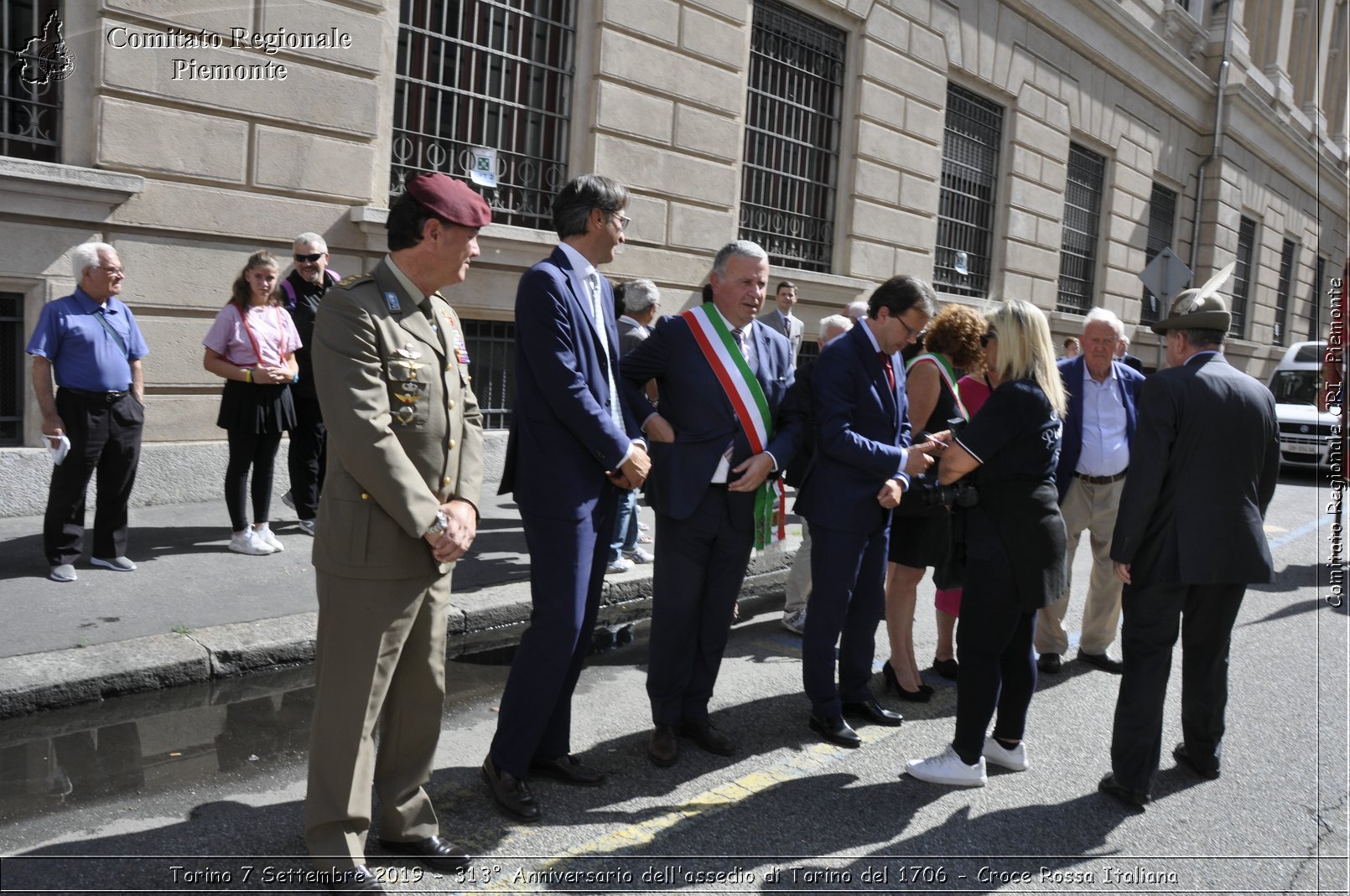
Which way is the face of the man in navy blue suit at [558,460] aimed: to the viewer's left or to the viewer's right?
to the viewer's right

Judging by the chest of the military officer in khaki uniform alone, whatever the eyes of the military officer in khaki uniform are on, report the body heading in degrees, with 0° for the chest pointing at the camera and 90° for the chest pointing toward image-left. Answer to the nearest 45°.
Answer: approximately 315°

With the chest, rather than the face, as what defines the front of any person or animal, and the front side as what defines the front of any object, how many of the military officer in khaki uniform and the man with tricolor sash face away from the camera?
0

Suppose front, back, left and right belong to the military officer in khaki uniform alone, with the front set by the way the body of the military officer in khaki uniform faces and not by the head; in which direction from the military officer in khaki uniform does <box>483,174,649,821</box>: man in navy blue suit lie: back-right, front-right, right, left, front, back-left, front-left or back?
left

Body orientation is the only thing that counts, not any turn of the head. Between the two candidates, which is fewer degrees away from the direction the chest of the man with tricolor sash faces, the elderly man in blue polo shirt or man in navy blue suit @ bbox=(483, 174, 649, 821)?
the man in navy blue suit

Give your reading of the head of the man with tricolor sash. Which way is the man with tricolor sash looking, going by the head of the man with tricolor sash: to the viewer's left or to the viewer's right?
to the viewer's right

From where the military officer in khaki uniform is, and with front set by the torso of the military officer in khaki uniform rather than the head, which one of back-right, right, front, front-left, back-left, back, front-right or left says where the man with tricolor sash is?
left

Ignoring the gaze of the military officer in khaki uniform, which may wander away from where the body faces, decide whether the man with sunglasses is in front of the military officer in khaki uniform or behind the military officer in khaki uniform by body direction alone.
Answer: behind

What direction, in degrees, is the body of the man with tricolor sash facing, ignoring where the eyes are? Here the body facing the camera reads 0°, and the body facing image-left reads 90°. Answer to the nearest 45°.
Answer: approximately 315°

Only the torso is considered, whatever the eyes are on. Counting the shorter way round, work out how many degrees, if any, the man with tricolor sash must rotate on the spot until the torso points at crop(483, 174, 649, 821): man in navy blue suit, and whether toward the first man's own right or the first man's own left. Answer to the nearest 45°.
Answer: approximately 90° to the first man's own right

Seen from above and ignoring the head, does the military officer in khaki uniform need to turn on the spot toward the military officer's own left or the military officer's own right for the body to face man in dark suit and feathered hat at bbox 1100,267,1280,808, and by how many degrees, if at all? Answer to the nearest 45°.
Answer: approximately 45° to the military officer's own left

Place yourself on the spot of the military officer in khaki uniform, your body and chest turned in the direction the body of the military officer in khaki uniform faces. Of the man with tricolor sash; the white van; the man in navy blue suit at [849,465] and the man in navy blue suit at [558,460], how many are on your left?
4
